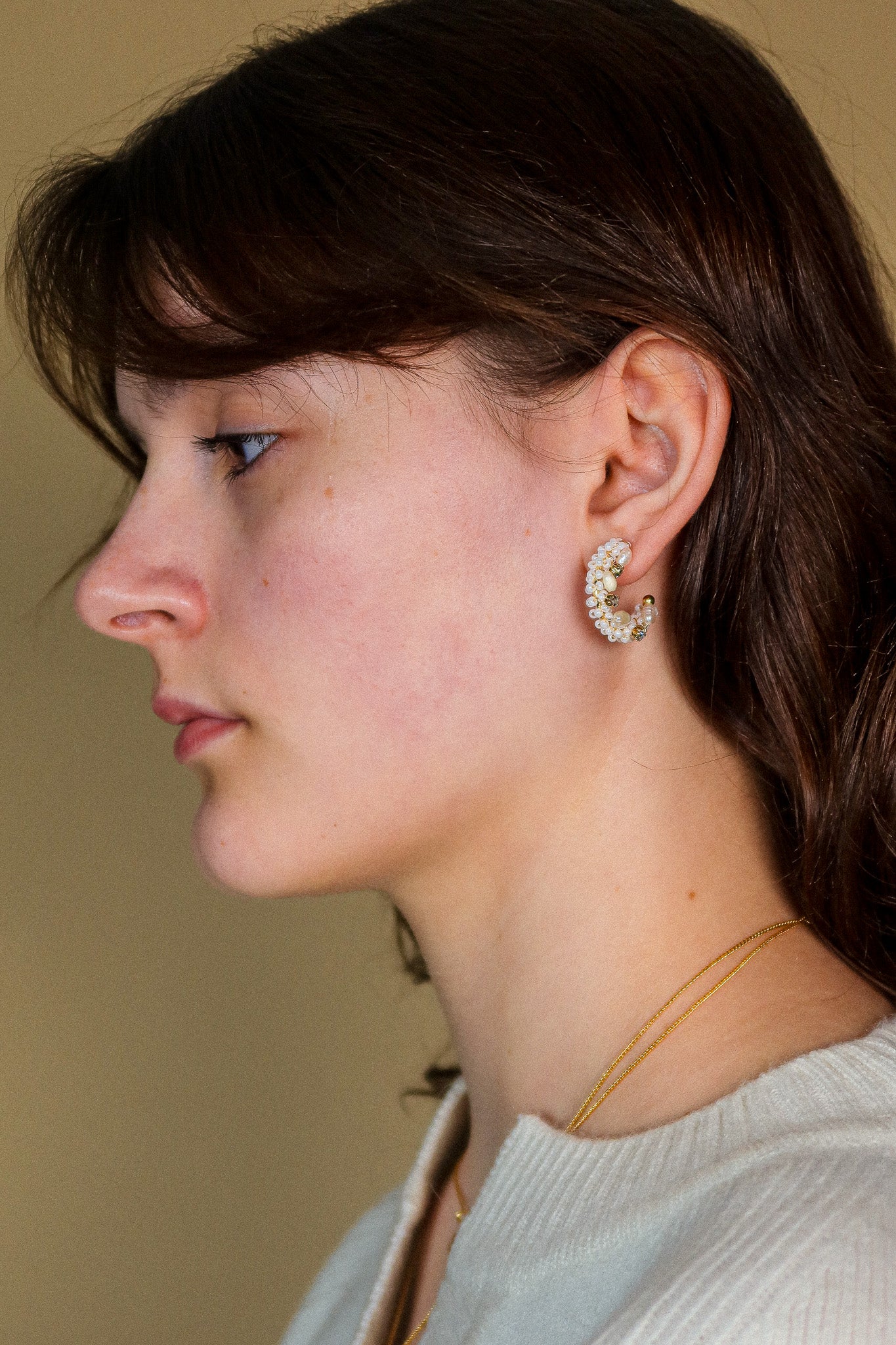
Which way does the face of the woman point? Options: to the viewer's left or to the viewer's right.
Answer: to the viewer's left

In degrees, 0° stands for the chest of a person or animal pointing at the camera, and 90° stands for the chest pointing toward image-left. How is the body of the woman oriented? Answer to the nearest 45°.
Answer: approximately 90°
